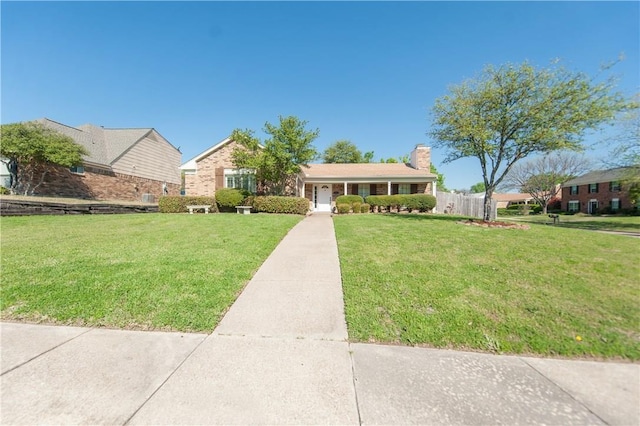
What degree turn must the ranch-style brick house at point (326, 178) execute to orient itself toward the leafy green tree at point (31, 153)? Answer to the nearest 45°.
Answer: approximately 90° to its right

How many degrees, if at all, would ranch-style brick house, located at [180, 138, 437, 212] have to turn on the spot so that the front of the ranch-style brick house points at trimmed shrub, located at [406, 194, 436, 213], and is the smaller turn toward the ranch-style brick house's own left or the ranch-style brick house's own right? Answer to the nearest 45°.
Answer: approximately 90° to the ranch-style brick house's own left

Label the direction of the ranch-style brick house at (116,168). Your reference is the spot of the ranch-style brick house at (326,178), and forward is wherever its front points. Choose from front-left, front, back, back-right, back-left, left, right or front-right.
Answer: right

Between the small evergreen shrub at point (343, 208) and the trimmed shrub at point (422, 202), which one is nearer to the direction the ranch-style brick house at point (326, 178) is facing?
the small evergreen shrub

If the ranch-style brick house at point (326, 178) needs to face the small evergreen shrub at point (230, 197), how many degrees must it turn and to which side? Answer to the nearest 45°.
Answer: approximately 45° to its right

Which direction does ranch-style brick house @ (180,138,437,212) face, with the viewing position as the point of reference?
facing the viewer

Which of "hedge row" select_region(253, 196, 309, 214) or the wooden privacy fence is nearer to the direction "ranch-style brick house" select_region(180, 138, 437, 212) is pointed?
the hedge row

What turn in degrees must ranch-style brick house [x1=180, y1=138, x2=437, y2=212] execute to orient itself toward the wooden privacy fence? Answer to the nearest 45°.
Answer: approximately 90° to its left

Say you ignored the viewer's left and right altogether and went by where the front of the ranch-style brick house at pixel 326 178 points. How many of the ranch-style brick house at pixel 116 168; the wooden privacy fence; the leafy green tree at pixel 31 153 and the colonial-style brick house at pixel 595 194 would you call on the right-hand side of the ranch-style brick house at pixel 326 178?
2

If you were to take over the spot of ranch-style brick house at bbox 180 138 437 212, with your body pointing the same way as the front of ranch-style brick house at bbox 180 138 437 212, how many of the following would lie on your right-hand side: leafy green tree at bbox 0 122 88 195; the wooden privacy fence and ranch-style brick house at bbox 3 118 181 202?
2

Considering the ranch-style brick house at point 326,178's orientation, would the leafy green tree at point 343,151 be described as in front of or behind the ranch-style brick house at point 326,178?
behind

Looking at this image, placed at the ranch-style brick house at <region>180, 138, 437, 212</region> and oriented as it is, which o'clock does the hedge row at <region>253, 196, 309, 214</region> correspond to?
The hedge row is roughly at 1 o'clock from the ranch-style brick house.
